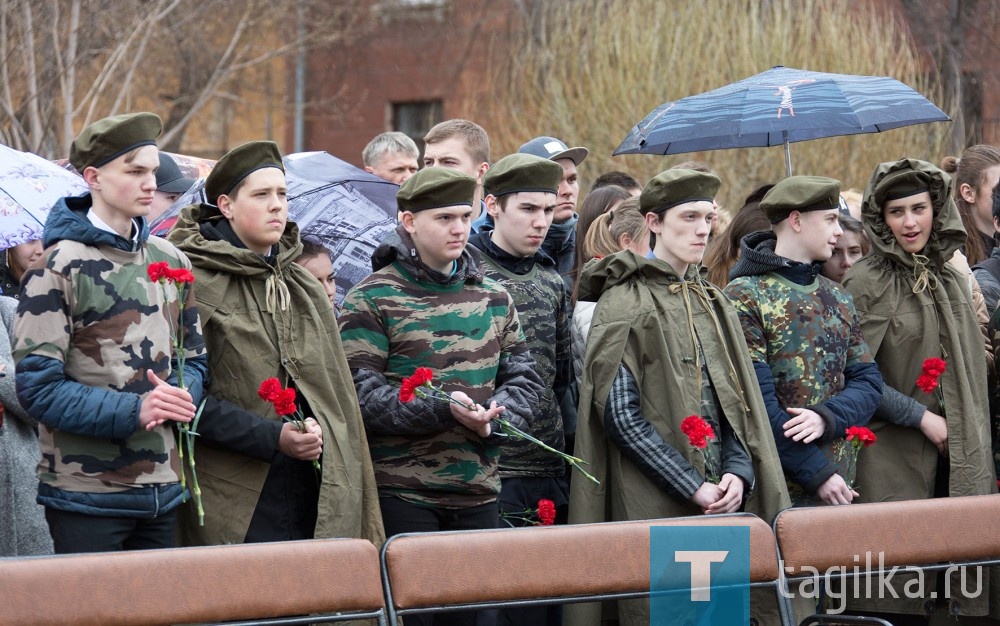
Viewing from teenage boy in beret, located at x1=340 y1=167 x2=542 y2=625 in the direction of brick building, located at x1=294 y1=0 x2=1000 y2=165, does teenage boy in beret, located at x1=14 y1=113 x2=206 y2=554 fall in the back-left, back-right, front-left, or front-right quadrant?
back-left

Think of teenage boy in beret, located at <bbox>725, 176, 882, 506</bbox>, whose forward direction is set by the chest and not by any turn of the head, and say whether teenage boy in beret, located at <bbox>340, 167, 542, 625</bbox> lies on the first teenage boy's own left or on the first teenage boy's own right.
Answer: on the first teenage boy's own right

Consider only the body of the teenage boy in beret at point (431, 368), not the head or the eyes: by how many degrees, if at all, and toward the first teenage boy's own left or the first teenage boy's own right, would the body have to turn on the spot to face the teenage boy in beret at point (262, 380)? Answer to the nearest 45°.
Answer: approximately 135° to the first teenage boy's own right

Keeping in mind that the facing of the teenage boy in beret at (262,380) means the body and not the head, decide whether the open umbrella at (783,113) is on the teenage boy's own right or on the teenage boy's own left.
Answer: on the teenage boy's own left

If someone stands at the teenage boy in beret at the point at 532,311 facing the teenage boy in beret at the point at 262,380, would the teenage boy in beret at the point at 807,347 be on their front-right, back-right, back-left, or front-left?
back-left

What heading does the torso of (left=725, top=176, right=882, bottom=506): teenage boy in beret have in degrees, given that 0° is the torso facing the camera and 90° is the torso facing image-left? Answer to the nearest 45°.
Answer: approximately 315°

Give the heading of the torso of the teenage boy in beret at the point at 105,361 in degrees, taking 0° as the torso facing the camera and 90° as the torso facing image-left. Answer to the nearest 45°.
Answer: approximately 315°

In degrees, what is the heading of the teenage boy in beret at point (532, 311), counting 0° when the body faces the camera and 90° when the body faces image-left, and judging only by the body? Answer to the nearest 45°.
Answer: approximately 315°
